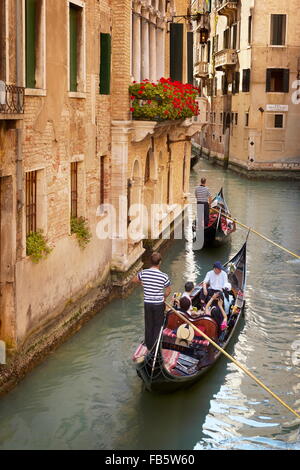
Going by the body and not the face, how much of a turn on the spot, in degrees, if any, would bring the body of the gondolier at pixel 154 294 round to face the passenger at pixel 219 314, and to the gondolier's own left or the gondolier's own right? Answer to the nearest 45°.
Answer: approximately 45° to the gondolier's own right

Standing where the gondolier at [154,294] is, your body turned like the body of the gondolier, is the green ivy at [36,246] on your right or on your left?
on your left

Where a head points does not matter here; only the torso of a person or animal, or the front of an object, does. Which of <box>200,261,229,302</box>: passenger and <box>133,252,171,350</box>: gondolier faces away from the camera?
the gondolier

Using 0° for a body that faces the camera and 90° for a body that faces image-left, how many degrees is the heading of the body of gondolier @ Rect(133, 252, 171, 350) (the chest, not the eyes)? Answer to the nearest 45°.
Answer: approximately 180°

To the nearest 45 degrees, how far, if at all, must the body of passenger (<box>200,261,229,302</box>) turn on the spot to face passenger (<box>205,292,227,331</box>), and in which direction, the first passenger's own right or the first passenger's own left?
approximately 45° to the first passenger's own left

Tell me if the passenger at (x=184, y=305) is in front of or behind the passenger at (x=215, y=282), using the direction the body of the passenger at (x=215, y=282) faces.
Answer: in front

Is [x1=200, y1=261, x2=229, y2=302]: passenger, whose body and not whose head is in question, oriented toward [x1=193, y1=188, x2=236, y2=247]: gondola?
no

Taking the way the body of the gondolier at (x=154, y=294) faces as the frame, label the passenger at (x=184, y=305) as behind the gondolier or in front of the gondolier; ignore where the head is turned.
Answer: in front

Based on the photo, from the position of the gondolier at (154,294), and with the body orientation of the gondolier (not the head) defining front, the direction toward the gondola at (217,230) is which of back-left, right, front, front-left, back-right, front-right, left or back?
front

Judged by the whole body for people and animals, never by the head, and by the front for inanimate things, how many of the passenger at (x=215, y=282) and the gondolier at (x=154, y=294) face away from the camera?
1

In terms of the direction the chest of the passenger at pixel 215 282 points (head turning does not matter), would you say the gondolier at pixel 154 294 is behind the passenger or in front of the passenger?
in front

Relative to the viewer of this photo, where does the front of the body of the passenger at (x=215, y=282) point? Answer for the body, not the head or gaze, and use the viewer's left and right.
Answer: facing the viewer and to the left of the viewer

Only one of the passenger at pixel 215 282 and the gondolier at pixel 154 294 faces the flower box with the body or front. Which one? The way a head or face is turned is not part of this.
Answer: the gondolier

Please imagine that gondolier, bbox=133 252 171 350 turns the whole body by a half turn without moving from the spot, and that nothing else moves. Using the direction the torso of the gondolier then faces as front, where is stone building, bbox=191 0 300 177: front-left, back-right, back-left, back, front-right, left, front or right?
back
